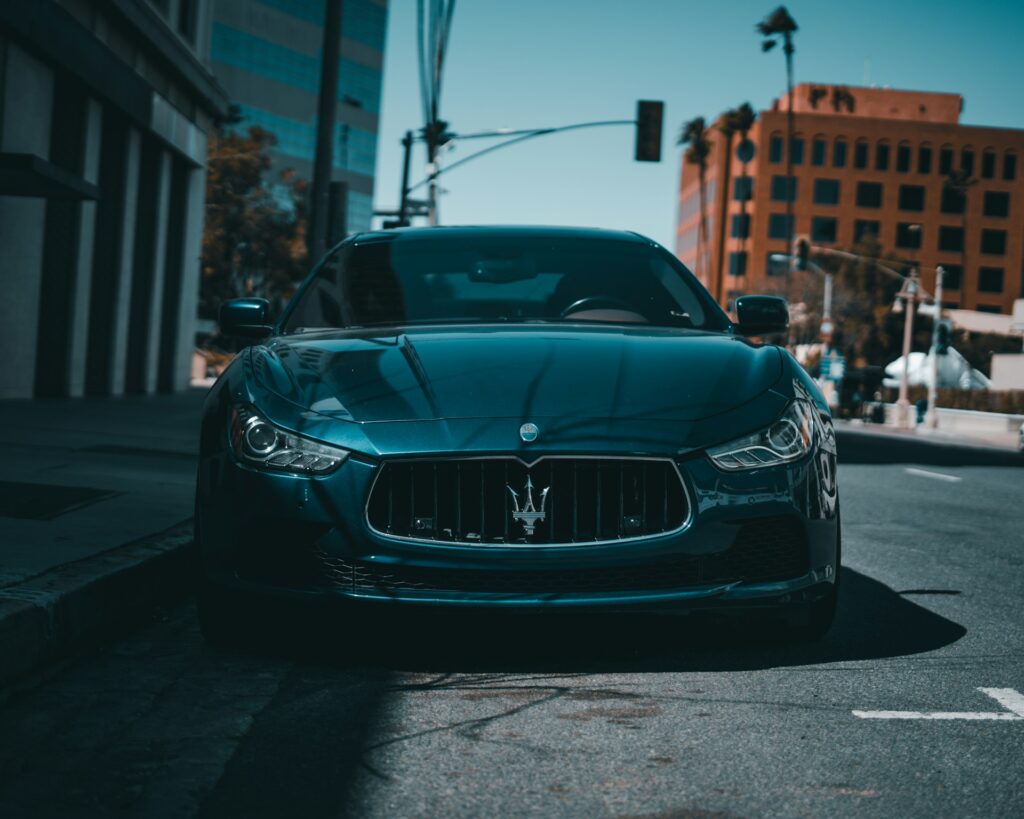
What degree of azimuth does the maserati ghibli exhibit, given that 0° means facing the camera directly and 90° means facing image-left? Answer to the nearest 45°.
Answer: approximately 0°

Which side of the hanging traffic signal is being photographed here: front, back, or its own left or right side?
back

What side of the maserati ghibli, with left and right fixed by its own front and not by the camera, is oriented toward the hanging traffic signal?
back

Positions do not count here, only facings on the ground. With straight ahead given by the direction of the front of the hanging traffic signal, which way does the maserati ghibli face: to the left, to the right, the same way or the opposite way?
the opposite way

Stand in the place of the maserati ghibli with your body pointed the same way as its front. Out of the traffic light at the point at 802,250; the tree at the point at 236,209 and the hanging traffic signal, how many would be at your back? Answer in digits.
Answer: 3

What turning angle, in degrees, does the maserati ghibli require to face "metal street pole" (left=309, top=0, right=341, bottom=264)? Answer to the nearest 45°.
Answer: approximately 180°

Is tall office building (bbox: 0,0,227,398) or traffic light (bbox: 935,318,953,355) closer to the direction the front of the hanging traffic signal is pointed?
the traffic light

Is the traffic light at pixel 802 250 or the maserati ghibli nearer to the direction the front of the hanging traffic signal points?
the traffic light
